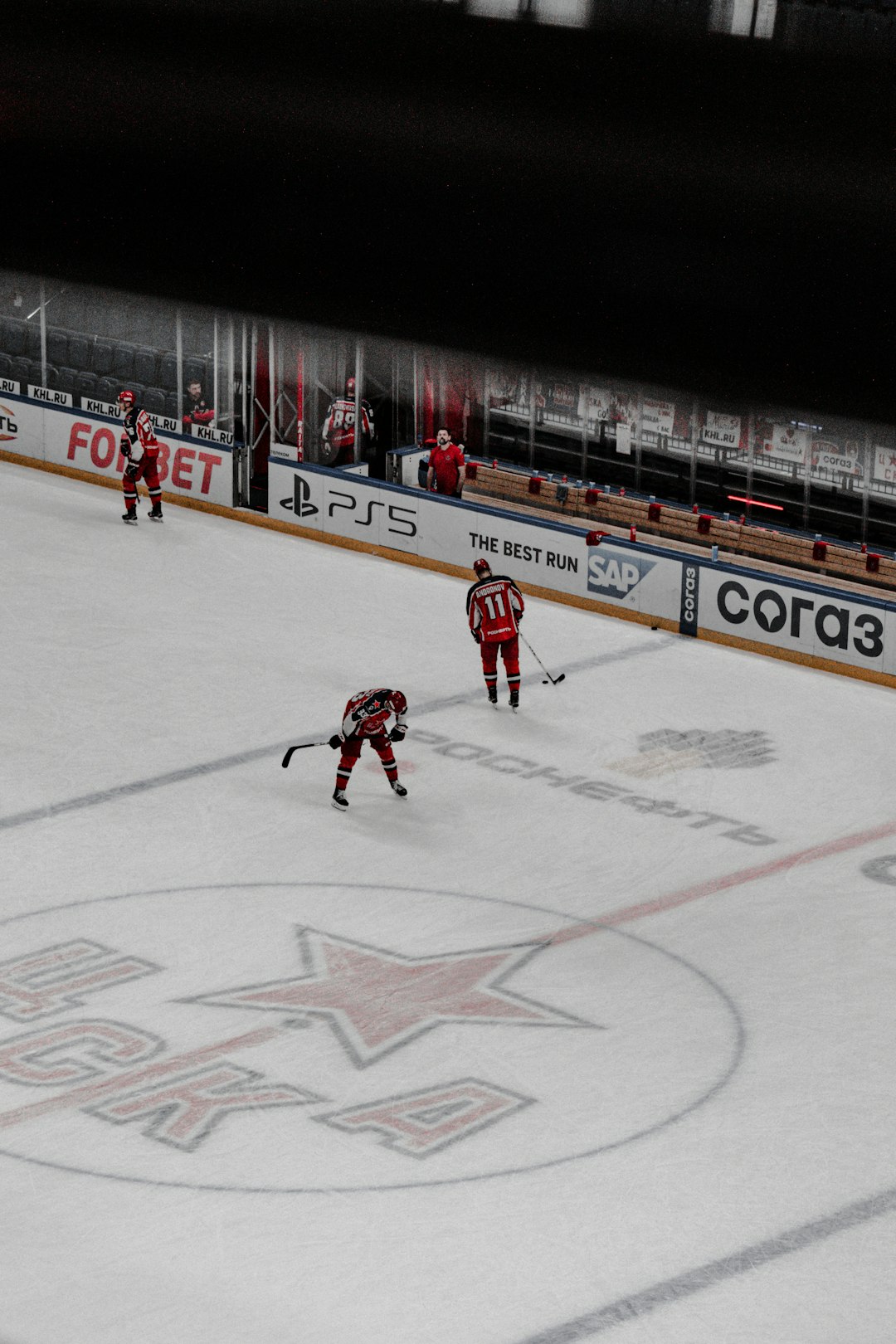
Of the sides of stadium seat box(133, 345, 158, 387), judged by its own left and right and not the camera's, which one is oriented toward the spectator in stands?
left

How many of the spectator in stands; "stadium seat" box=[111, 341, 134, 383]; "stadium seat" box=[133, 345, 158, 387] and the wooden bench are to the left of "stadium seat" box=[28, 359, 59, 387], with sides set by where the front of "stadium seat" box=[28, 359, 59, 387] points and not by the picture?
4

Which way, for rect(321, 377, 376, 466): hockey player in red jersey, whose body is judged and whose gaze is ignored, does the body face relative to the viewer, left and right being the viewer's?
facing away from the viewer

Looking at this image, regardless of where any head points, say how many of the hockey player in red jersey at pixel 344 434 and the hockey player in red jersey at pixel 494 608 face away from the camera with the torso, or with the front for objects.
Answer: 2

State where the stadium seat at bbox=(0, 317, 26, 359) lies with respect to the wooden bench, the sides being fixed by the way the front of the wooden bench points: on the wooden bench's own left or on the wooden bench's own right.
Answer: on the wooden bench's own right

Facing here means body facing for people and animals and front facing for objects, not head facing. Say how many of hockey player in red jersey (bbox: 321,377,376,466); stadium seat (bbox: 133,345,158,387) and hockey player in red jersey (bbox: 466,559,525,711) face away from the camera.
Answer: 2

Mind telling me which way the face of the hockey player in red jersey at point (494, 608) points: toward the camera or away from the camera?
away from the camera

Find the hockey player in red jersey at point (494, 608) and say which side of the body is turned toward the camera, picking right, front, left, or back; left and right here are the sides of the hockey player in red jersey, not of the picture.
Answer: back

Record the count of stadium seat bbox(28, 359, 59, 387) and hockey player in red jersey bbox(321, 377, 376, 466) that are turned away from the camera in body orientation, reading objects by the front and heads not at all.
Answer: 1

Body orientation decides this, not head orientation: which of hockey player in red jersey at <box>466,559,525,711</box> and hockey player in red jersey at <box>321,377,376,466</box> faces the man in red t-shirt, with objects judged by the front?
hockey player in red jersey at <box>466,559,525,711</box>

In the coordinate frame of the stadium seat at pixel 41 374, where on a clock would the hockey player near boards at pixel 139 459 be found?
The hockey player near boards is roughly at 10 o'clock from the stadium seat.
